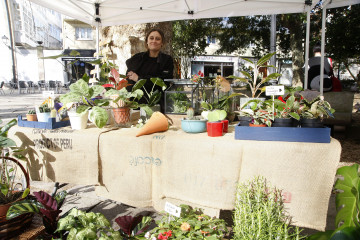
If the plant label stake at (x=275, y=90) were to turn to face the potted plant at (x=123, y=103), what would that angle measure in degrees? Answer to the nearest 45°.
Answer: approximately 90° to its right

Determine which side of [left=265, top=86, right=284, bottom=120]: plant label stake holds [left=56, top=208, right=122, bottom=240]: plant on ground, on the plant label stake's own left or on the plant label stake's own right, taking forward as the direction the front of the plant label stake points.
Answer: on the plant label stake's own right
